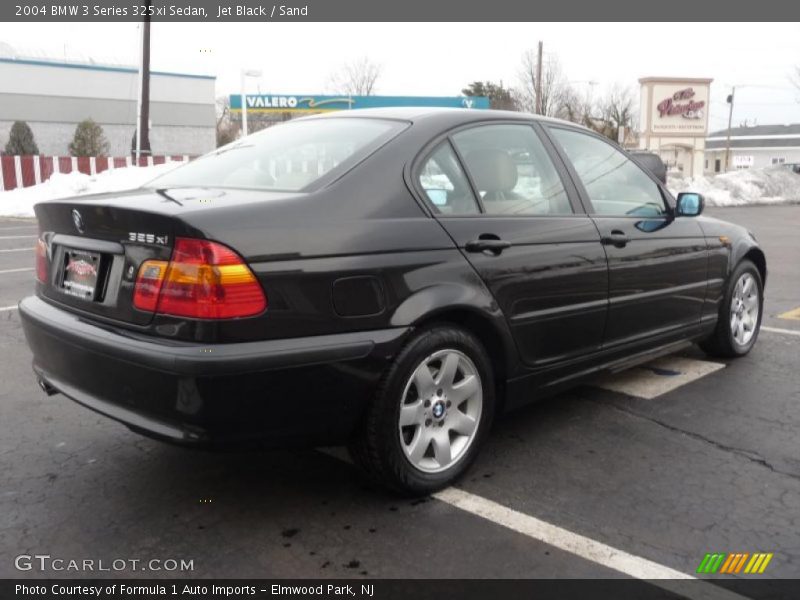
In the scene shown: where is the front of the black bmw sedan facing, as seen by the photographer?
facing away from the viewer and to the right of the viewer

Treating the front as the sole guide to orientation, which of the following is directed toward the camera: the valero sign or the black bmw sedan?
the valero sign

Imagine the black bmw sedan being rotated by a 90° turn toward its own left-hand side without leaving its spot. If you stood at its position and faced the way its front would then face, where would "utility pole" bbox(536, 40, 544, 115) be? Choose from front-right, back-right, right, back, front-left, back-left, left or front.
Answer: front-right

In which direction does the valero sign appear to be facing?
toward the camera

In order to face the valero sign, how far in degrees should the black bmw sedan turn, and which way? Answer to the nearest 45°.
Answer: approximately 45° to its left

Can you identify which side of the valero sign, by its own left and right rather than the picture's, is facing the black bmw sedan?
front
